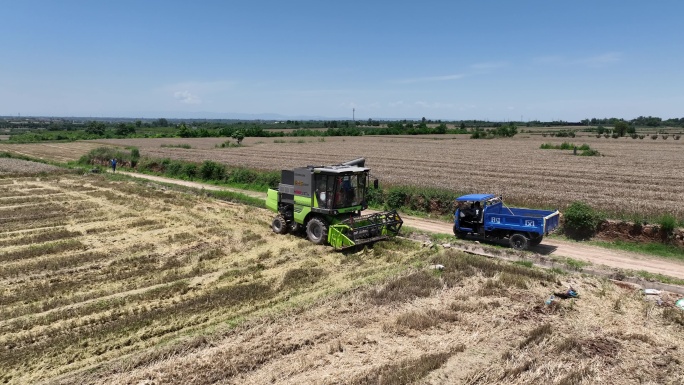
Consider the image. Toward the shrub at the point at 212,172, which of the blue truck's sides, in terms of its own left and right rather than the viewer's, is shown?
front

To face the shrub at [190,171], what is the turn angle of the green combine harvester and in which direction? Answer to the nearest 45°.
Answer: approximately 180°

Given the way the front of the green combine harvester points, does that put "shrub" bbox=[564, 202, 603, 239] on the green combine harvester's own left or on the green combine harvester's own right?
on the green combine harvester's own left

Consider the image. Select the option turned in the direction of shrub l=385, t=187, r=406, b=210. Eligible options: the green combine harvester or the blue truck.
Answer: the blue truck

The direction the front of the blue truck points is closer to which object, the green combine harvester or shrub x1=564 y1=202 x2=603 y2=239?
the green combine harvester

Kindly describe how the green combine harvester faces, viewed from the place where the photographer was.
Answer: facing the viewer and to the right of the viewer

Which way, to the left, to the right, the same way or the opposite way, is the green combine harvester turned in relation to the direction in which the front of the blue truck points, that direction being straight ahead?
the opposite way

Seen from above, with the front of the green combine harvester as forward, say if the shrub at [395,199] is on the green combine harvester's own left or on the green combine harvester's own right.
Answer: on the green combine harvester's own left

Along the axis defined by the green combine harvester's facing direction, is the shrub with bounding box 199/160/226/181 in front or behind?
behind

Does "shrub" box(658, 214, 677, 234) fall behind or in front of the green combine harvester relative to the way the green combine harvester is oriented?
in front

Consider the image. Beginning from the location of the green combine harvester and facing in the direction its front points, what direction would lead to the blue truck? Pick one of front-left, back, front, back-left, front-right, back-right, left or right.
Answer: front-left

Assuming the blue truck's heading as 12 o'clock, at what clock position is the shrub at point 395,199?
The shrub is roughly at 12 o'clock from the blue truck.

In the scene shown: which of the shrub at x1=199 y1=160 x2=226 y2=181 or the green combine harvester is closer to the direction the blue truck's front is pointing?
the shrub

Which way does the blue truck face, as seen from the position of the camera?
facing away from the viewer and to the left of the viewer

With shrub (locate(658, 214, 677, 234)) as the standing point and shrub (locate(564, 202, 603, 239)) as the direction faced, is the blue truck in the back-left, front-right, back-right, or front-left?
front-left
